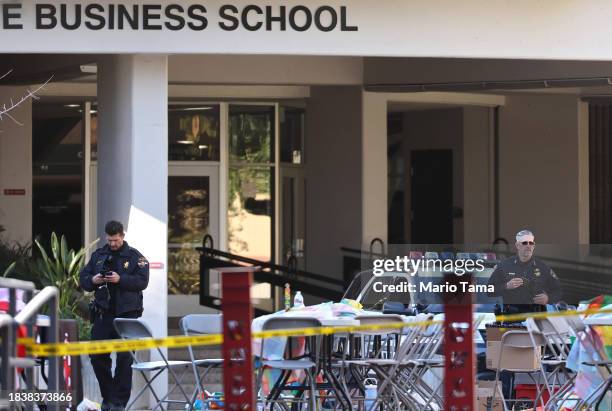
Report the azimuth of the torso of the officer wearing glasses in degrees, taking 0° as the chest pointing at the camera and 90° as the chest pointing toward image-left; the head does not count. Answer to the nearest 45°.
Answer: approximately 0°

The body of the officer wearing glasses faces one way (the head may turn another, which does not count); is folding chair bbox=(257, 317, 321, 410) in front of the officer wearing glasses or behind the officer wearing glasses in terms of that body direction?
in front

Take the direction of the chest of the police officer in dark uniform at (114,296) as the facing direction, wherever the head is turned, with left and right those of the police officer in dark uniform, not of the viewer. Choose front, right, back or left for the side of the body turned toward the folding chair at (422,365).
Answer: left

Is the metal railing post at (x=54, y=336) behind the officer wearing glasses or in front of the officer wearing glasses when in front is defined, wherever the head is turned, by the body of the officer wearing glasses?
in front

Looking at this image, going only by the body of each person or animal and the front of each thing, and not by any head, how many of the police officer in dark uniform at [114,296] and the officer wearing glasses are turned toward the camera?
2

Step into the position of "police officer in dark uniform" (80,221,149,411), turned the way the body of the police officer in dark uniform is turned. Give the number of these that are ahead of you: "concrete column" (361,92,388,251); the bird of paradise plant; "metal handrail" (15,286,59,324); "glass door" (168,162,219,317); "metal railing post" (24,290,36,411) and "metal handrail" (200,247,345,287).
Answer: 2

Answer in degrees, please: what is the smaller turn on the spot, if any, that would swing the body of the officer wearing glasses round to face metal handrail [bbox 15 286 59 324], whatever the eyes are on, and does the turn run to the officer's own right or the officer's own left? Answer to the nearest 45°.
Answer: approximately 45° to the officer's own right

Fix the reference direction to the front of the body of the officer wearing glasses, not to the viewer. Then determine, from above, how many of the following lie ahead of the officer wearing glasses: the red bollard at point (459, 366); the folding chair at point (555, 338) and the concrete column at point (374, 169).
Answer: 2

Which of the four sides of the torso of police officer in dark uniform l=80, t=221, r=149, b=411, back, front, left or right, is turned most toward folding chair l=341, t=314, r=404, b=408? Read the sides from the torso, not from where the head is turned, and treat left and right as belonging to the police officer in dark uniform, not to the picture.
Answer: left

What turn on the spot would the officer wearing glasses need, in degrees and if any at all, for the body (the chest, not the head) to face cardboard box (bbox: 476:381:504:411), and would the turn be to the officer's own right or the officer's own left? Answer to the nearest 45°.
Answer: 0° — they already face it
